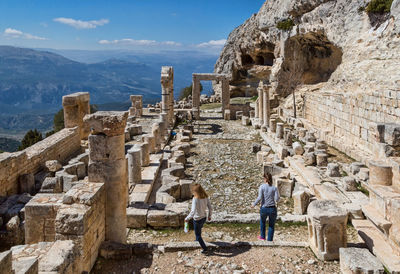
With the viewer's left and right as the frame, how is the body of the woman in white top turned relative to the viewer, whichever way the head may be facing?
facing away from the viewer and to the left of the viewer

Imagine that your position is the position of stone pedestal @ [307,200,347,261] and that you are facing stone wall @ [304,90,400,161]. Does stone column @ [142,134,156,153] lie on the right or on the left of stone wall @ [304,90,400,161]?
left

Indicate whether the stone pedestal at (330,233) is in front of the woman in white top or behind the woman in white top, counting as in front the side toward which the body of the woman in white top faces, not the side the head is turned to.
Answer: behind

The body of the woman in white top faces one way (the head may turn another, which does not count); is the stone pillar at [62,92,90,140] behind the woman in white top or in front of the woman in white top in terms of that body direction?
in front

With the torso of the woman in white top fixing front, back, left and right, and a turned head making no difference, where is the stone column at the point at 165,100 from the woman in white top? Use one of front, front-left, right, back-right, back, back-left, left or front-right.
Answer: front-right

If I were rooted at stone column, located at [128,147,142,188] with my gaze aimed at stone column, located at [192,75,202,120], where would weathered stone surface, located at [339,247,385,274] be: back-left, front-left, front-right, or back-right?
back-right

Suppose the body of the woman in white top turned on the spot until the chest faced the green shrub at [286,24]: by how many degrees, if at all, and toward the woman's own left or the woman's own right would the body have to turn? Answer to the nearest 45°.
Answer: approximately 45° to the woman's own right

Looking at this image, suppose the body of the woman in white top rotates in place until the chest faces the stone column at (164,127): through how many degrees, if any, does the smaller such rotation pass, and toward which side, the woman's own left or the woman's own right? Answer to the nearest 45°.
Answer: approximately 45° to the woman's own right

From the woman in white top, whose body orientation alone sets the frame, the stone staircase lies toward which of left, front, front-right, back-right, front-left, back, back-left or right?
back-right

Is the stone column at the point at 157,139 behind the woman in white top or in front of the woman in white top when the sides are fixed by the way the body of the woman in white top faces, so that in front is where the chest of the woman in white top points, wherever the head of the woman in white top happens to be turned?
in front

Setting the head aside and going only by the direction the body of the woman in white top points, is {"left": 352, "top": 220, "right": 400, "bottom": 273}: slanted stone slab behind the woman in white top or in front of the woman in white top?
behind

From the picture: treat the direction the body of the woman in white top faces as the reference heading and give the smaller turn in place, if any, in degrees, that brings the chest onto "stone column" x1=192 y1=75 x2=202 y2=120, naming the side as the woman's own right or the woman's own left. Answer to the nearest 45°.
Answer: approximately 45° to the woman's own right

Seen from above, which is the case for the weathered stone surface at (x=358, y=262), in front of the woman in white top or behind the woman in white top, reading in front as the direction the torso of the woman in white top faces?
behind

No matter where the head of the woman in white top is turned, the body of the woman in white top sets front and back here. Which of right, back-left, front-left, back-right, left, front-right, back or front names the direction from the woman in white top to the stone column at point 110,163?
front-left
